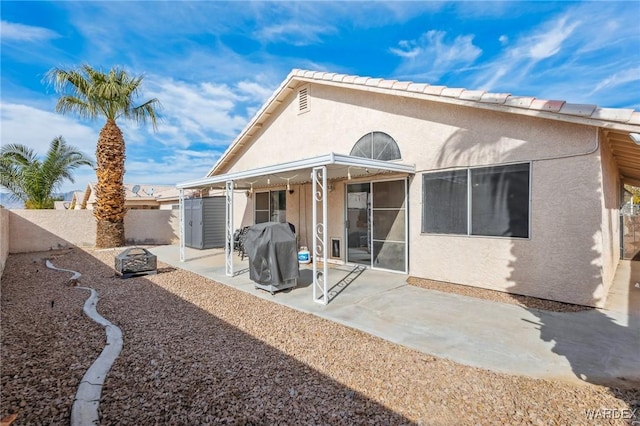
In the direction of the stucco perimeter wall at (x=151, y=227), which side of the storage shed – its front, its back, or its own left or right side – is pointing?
right

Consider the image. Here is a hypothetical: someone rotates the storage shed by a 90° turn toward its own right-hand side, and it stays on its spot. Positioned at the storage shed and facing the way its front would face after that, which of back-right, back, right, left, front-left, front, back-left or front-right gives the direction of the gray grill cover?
back-left

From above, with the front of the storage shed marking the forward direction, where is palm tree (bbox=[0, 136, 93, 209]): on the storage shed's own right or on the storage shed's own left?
on the storage shed's own right
